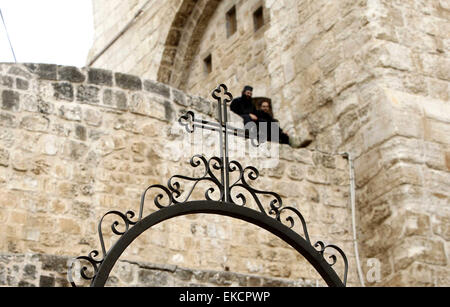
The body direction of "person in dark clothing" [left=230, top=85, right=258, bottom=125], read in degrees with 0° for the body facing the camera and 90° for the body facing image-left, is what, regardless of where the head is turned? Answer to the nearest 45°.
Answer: approximately 315°

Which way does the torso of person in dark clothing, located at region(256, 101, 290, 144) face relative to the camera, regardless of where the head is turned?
toward the camera

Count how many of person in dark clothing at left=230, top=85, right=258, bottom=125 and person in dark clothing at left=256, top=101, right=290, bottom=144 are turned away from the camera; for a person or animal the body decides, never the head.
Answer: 0
